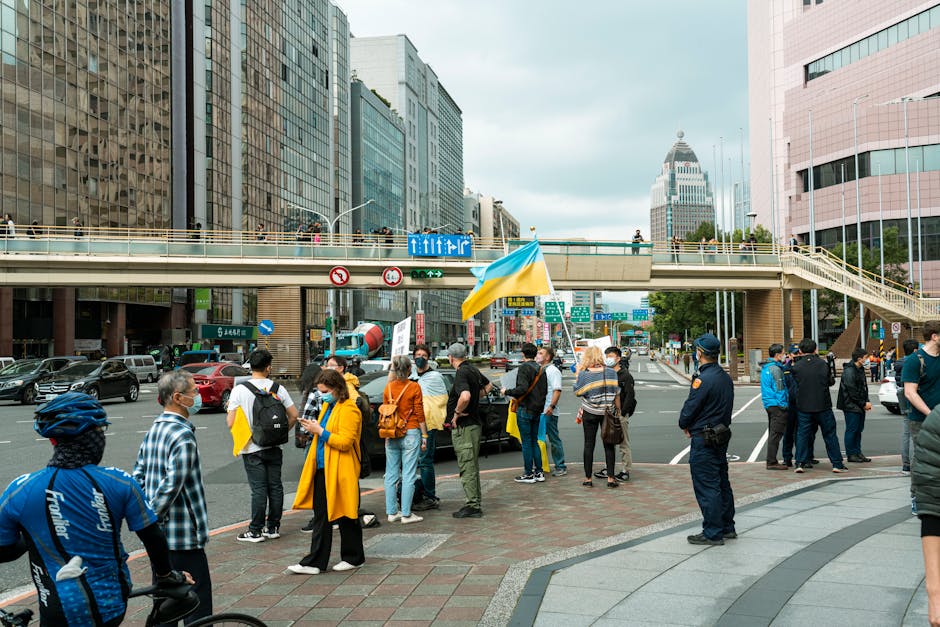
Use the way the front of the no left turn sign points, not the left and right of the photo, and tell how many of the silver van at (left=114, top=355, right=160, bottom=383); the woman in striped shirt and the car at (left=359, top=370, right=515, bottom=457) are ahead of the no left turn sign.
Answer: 2

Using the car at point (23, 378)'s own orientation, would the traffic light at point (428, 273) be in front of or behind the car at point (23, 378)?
behind

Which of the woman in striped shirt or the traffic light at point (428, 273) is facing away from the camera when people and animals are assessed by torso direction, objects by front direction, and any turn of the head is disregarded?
the woman in striped shirt

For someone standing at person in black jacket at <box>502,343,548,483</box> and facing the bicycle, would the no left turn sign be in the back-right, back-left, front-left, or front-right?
back-right

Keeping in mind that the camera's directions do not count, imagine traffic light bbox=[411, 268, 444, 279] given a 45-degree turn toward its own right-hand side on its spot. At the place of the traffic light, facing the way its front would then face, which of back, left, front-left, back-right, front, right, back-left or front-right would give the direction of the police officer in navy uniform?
front-left

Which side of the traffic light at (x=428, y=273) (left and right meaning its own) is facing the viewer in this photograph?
front

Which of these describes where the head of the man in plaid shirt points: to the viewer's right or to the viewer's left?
to the viewer's right

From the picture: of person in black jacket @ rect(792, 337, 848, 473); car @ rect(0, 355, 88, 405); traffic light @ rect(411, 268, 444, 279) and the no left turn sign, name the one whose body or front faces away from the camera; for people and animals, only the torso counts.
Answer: the person in black jacket

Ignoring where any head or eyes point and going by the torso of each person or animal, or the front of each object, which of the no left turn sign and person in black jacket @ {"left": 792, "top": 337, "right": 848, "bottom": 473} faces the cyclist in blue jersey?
the no left turn sign

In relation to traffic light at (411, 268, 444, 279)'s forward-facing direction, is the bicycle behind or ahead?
ahead

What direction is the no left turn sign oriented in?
toward the camera

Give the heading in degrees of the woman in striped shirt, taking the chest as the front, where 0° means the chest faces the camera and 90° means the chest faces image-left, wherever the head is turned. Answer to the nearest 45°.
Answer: approximately 180°

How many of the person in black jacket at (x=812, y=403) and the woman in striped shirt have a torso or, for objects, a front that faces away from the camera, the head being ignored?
2

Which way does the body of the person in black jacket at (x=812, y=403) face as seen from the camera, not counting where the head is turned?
away from the camera

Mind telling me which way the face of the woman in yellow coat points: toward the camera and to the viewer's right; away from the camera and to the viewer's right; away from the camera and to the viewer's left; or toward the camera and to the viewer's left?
toward the camera and to the viewer's left

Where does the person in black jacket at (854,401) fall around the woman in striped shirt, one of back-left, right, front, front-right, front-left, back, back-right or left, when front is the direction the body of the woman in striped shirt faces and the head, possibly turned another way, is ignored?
front-right

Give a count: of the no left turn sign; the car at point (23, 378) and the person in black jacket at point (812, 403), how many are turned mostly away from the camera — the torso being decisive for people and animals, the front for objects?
1
